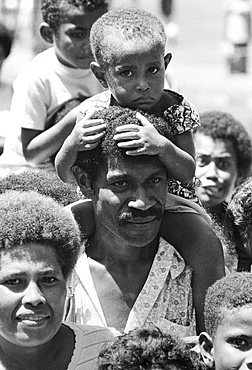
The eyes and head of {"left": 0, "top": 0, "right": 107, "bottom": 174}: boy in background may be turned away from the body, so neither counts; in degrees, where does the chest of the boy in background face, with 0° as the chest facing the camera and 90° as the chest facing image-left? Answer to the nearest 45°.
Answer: approximately 315°

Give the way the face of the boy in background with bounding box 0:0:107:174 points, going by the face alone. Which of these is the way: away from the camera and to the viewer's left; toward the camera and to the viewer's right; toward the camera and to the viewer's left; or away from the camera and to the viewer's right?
toward the camera and to the viewer's right
